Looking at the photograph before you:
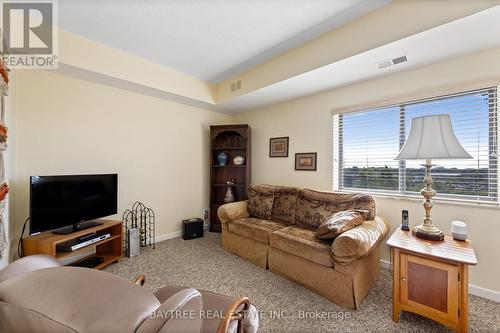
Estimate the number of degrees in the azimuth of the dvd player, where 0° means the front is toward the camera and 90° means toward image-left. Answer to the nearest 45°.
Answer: approximately 315°

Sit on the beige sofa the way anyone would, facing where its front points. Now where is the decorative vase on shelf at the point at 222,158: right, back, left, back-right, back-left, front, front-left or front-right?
right

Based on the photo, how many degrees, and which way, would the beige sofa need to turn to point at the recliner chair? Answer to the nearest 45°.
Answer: approximately 45° to its left

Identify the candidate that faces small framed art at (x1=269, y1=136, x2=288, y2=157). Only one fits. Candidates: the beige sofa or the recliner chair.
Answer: the recliner chair

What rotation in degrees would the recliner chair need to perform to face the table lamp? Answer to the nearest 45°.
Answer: approximately 45° to its right

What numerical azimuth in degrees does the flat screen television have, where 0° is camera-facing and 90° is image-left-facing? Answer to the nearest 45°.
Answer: approximately 315°

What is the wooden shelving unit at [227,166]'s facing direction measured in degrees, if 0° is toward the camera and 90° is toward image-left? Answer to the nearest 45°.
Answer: approximately 0°

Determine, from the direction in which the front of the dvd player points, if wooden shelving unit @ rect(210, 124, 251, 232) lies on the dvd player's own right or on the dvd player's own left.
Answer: on the dvd player's own left

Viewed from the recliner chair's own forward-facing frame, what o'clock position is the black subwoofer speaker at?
The black subwoofer speaker is roughly at 11 o'clock from the recliner chair.

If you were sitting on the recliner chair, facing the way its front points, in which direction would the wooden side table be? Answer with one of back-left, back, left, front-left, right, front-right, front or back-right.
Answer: front-right

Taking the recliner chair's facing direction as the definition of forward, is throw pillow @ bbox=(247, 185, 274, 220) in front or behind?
in front
